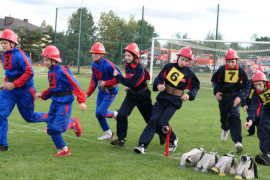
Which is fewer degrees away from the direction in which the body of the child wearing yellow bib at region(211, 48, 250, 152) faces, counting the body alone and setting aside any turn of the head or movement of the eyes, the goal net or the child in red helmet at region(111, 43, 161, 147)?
the child in red helmet

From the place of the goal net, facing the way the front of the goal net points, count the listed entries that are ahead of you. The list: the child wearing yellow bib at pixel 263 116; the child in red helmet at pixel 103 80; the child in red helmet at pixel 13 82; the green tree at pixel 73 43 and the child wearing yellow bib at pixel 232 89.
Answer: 4

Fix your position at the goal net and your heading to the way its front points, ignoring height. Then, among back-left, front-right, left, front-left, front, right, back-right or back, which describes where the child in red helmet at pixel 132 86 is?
front

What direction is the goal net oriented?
toward the camera

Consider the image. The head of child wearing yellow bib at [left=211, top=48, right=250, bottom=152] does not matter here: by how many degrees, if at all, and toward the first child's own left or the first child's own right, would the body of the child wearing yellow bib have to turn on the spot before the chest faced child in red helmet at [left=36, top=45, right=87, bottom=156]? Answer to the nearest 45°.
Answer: approximately 45° to the first child's own right
